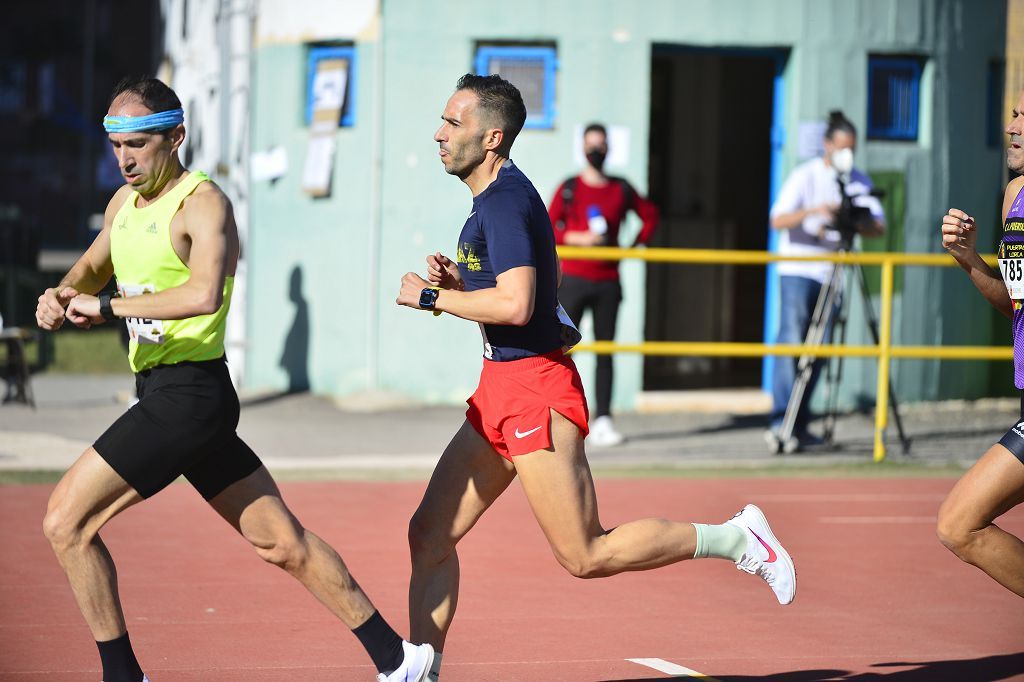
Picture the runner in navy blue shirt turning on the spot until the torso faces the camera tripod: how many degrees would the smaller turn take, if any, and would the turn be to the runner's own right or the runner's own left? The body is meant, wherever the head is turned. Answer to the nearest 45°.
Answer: approximately 90° to the runner's own right

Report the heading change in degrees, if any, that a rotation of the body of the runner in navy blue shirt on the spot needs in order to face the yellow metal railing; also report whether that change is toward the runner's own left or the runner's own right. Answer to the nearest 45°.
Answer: approximately 90° to the runner's own right

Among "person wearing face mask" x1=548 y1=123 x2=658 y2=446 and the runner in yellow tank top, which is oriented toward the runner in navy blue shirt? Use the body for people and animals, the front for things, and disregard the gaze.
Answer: the person wearing face mask

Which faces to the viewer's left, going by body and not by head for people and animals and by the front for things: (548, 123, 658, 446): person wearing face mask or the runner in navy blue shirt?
the runner in navy blue shirt

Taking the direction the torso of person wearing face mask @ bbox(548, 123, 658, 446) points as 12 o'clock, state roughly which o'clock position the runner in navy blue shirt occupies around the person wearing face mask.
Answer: The runner in navy blue shirt is roughly at 12 o'clock from the person wearing face mask.

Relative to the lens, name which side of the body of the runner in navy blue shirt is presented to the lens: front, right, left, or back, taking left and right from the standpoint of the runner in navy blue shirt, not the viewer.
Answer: left

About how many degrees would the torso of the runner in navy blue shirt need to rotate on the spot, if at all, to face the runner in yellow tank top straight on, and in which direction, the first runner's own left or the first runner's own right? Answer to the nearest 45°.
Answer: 0° — they already face them

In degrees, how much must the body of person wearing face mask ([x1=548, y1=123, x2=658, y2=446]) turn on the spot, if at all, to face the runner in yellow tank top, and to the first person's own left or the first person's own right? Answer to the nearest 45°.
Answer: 0° — they already face them

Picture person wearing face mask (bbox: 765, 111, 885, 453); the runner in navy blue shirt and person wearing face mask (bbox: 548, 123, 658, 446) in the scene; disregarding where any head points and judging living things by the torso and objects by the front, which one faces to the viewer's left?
the runner in navy blue shirt

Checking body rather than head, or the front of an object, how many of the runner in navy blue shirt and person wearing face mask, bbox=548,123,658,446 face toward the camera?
1
